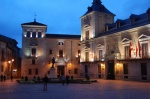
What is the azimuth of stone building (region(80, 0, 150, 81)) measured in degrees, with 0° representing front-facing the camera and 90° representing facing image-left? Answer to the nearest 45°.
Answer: approximately 45°
